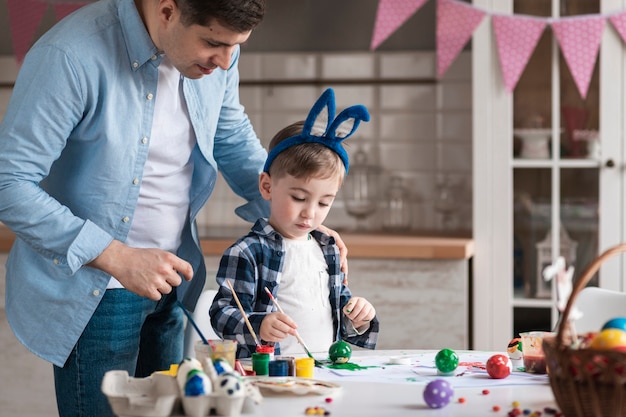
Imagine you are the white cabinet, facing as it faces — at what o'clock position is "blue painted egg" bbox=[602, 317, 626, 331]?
The blue painted egg is roughly at 12 o'clock from the white cabinet.

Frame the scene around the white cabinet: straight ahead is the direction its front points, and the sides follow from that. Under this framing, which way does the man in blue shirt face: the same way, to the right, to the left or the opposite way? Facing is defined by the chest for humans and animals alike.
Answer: to the left

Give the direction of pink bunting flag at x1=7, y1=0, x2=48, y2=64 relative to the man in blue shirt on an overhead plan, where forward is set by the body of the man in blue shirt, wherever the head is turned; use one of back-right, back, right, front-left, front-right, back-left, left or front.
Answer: back-left

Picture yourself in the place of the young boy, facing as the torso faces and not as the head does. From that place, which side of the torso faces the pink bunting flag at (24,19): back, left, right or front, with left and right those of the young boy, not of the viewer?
back

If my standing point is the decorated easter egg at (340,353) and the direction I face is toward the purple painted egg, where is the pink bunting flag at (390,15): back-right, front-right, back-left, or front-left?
back-left

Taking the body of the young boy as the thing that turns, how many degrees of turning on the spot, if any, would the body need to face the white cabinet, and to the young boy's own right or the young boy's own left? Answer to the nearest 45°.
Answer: approximately 90° to the young boy's own left

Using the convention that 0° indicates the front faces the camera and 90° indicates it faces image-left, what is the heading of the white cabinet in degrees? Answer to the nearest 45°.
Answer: approximately 0°

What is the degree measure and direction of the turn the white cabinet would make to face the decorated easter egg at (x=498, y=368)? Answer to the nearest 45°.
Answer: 0° — it already faces it

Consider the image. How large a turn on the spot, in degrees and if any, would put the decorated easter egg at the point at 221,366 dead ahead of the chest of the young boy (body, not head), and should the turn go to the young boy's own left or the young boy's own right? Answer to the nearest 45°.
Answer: approximately 45° to the young boy's own right

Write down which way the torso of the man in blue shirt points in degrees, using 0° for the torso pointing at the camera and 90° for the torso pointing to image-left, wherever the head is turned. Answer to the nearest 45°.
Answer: approximately 315°
